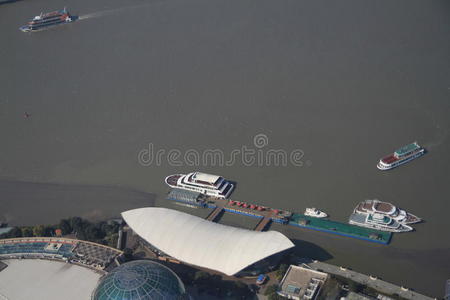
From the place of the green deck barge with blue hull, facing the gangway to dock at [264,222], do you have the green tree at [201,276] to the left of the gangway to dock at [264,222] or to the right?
left

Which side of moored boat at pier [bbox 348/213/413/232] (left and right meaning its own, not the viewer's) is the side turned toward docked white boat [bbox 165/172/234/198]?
back

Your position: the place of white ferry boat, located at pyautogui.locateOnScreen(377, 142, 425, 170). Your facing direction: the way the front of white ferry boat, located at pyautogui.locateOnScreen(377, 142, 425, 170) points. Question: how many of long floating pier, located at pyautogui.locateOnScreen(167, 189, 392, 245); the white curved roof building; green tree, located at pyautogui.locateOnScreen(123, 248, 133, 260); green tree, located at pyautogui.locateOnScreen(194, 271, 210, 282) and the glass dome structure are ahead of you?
5

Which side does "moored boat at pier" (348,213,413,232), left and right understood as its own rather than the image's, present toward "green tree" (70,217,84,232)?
back

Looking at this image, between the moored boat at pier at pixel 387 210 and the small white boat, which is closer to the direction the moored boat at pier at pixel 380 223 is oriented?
the moored boat at pier

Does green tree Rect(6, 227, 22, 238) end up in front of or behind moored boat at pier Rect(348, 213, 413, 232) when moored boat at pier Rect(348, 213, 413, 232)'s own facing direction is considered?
behind

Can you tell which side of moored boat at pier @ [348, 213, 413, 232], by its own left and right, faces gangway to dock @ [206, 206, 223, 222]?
back

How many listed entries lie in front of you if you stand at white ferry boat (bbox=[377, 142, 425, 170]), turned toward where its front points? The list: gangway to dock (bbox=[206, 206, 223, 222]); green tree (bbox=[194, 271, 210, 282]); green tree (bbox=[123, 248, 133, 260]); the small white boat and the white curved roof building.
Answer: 5

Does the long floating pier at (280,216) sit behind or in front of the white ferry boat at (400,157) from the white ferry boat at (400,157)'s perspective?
in front

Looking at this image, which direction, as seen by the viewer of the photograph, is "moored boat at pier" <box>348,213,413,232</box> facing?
facing to the right of the viewer
